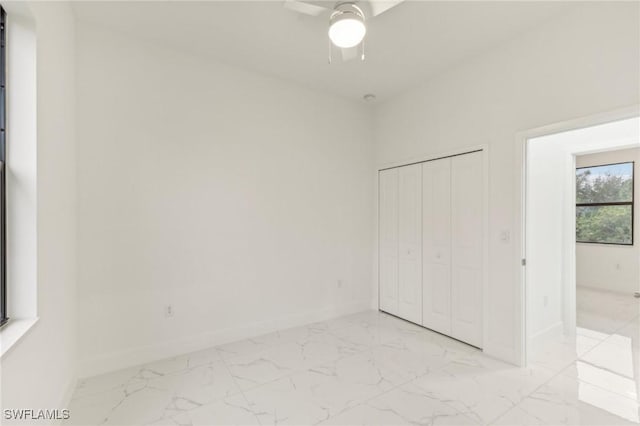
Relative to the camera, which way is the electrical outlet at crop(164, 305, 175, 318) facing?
toward the camera

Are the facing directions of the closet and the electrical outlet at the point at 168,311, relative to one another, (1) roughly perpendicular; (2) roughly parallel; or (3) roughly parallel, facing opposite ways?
roughly perpendicular

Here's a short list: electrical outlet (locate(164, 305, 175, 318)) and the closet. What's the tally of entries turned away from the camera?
0

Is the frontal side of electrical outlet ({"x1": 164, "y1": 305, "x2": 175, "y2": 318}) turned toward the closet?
no

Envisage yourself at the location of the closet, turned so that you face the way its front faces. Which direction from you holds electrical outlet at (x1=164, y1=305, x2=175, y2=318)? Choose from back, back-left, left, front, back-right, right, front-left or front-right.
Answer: front

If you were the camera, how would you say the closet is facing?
facing the viewer and to the left of the viewer

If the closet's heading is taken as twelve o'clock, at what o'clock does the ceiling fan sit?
The ceiling fan is roughly at 11 o'clock from the closet.
